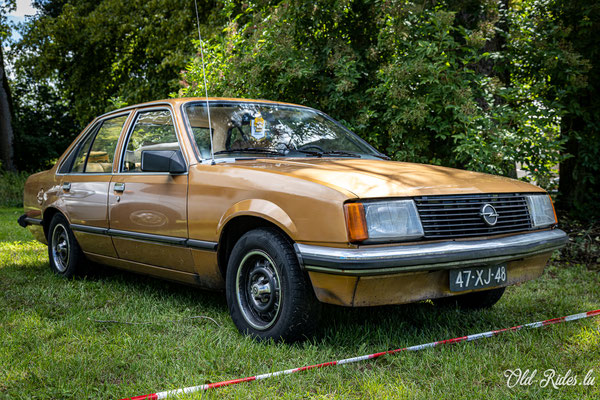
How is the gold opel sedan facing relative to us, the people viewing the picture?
facing the viewer and to the right of the viewer

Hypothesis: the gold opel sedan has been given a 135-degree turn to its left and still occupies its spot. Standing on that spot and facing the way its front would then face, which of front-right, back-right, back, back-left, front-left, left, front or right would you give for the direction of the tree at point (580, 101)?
front-right

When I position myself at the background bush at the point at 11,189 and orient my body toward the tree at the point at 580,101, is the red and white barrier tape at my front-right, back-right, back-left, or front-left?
front-right

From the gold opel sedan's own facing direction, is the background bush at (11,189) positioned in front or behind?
behind

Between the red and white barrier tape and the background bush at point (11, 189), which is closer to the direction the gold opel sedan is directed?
the red and white barrier tape

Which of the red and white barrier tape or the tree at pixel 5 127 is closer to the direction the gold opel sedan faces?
the red and white barrier tape

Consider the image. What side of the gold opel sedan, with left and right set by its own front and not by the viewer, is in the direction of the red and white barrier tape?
front

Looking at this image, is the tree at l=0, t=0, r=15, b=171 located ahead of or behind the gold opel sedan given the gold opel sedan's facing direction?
behind
